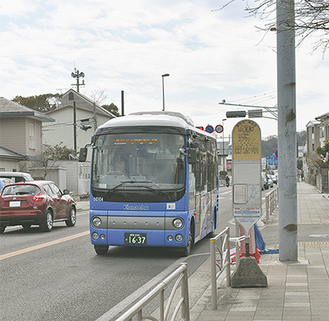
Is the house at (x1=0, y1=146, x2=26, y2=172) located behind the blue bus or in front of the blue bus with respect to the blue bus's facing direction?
behind

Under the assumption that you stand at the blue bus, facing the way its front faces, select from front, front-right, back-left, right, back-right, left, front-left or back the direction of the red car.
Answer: back-right

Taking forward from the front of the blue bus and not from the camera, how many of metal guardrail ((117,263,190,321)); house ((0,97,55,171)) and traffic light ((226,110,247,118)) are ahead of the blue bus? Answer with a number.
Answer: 1

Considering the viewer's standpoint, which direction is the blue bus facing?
facing the viewer

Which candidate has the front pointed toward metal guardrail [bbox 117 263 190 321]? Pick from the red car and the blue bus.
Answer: the blue bus

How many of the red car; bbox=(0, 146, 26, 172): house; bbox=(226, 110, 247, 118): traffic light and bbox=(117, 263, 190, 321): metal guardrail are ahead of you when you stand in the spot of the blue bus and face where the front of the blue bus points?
1

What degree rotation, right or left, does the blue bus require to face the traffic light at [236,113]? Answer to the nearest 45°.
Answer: approximately 180°

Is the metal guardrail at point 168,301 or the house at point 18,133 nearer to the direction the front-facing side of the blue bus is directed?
the metal guardrail

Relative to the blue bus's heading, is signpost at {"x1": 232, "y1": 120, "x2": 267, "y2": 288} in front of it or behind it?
in front
